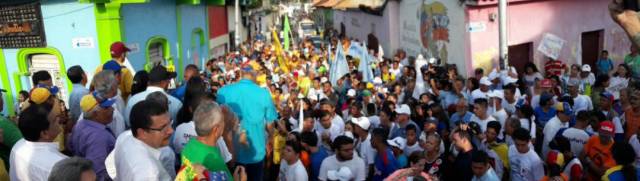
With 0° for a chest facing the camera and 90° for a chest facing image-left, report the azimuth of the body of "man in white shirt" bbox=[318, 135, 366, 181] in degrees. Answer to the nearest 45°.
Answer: approximately 0°

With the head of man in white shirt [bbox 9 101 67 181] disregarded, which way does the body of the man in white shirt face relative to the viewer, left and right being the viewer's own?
facing away from the viewer and to the right of the viewer

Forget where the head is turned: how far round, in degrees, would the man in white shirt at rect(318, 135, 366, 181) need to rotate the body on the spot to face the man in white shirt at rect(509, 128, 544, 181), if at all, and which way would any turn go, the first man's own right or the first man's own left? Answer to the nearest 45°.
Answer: approximately 90° to the first man's own left

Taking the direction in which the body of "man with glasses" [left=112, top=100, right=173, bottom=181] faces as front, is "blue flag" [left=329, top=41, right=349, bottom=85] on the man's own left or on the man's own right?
on the man's own left
